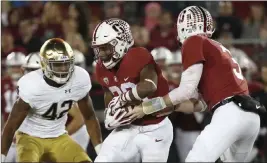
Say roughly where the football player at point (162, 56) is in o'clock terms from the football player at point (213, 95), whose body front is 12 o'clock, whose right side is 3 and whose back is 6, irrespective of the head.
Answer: the football player at point (162, 56) is roughly at 1 o'clock from the football player at point (213, 95).

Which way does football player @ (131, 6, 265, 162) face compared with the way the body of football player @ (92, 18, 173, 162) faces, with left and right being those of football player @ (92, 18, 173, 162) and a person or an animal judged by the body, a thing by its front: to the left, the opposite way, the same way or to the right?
to the right

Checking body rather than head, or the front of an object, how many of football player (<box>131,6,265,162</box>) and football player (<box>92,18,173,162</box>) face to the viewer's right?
0

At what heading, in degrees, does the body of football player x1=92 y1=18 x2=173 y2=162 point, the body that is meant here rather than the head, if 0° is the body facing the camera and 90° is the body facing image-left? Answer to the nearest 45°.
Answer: approximately 45°

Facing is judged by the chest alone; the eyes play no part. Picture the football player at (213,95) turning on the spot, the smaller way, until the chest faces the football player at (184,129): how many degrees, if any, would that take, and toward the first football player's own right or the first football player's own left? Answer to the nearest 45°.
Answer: approximately 45° to the first football player's own right

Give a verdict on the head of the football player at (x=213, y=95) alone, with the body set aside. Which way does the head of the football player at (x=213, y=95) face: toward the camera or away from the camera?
away from the camera

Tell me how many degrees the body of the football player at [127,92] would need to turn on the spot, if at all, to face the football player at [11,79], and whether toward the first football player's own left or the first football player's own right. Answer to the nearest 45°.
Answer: approximately 90° to the first football player's own right

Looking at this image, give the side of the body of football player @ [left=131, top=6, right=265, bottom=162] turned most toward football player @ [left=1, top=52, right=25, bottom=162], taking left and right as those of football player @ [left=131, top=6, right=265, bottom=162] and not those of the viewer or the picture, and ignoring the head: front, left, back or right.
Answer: front

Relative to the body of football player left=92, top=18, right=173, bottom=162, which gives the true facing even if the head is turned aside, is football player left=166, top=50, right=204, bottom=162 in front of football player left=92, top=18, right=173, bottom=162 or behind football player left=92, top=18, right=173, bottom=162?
behind

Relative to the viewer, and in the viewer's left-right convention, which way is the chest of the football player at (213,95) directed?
facing away from the viewer and to the left of the viewer

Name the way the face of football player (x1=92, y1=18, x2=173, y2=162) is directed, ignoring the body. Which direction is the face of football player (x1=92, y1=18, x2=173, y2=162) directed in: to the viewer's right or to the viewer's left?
to the viewer's left
